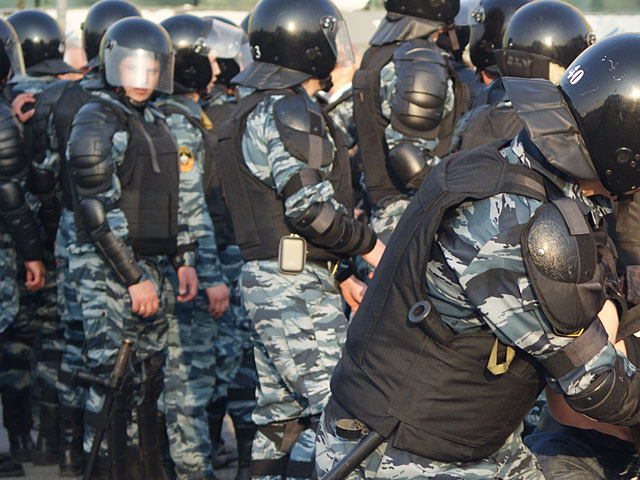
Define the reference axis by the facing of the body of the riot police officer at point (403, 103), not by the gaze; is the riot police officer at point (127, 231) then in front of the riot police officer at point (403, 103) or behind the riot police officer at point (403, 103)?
behind

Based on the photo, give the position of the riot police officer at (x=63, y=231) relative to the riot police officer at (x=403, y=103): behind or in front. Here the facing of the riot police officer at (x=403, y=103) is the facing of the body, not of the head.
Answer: behind

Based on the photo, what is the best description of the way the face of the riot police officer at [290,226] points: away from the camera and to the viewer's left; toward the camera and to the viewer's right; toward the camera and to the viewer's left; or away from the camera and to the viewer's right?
away from the camera and to the viewer's right

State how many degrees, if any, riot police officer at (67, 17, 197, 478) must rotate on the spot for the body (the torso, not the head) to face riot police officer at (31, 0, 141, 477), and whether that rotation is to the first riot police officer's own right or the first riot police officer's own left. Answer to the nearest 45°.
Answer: approximately 180°

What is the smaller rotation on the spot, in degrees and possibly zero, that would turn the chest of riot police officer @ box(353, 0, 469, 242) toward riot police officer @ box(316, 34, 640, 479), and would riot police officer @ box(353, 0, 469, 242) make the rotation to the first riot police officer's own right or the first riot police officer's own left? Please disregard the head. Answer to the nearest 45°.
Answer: approximately 90° to the first riot police officer's own right

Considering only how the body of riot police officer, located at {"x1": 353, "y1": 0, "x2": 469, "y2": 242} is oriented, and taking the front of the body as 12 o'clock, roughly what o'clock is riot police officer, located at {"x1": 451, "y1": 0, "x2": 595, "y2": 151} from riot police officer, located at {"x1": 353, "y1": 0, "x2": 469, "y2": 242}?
riot police officer, located at {"x1": 451, "y1": 0, "x2": 595, "y2": 151} is roughly at 1 o'clock from riot police officer, located at {"x1": 353, "y1": 0, "x2": 469, "y2": 242}.
